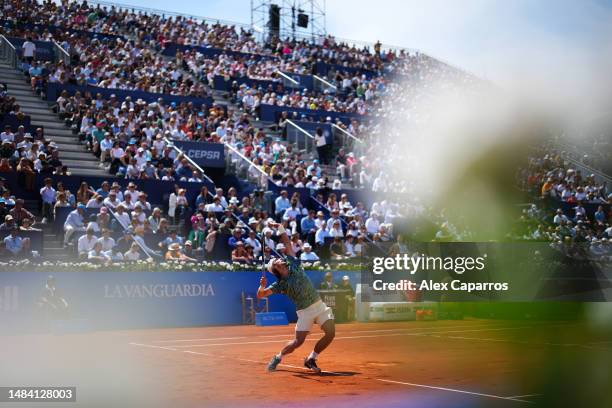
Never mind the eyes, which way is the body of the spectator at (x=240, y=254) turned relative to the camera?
toward the camera

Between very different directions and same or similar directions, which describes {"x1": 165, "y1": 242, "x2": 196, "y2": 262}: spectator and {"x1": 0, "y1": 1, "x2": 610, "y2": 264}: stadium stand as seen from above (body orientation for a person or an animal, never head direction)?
same or similar directions

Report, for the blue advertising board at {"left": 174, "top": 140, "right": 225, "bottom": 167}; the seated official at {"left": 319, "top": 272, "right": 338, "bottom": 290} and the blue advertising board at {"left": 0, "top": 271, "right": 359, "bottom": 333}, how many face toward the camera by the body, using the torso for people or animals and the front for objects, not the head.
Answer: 3

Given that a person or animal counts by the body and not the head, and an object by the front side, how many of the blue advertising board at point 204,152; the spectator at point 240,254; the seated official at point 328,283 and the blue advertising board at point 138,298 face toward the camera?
4

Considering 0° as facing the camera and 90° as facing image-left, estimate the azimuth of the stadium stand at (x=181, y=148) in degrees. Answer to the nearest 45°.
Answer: approximately 315°

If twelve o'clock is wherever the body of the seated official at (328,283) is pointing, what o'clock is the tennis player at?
The tennis player is roughly at 12 o'clock from the seated official.

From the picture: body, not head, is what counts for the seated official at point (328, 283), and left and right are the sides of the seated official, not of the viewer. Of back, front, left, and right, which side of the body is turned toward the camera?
front

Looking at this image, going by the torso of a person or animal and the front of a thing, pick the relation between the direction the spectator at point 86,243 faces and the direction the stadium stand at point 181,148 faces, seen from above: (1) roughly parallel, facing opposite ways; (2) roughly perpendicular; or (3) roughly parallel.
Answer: roughly parallel

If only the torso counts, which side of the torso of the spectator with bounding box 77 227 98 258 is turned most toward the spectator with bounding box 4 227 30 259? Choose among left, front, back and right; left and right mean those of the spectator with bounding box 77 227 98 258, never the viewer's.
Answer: right

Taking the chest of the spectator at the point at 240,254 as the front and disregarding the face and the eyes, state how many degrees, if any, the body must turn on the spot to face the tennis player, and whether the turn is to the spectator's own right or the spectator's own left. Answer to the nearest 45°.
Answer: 0° — they already face them

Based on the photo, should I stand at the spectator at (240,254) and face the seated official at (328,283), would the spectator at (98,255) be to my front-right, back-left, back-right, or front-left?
back-right

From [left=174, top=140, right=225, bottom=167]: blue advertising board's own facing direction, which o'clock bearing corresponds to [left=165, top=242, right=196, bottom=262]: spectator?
The spectator is roughly at 12 o'clock from the blue advertising board.

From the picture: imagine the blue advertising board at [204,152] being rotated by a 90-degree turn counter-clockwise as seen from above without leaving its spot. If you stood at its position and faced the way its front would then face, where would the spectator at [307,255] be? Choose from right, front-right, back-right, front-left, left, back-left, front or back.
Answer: front-right

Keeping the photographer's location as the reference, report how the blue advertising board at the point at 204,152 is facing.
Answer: facing the viewer

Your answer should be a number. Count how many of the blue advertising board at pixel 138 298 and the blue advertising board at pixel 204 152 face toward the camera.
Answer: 2

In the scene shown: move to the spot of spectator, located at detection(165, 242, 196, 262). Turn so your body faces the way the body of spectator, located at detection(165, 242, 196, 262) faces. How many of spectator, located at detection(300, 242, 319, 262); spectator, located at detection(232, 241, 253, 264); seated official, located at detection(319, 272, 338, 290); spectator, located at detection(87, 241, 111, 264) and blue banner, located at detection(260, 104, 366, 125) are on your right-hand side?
1
